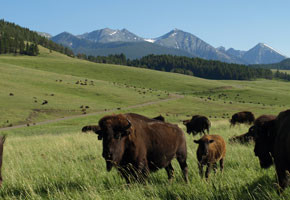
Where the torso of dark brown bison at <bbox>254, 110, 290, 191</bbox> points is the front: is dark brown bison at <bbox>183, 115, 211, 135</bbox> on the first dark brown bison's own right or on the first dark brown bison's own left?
on the first dark brown bison's own right

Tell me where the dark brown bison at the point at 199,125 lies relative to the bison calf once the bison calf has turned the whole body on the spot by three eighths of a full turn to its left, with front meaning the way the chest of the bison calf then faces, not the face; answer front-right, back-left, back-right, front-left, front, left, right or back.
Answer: left

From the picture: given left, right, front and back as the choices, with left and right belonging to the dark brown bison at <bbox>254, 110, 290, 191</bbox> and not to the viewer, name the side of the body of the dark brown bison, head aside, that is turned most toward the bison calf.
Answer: front

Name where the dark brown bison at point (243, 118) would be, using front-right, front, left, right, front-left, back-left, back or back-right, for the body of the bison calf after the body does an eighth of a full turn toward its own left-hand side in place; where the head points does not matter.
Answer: back

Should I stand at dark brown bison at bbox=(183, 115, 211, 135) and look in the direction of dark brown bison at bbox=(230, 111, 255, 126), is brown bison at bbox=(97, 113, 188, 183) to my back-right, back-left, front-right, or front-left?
back-right

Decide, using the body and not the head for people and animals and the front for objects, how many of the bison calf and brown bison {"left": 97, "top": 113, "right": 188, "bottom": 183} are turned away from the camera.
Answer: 0

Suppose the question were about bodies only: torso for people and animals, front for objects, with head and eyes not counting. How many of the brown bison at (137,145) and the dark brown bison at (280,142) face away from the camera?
0

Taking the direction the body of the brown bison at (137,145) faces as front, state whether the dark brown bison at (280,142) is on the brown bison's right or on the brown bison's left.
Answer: on the brown bison's left

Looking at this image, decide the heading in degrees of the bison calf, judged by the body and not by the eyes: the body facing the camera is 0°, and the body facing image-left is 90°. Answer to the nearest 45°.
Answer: approximately 45°

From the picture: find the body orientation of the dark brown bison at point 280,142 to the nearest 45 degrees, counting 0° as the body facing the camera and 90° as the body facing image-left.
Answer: approximately 90°

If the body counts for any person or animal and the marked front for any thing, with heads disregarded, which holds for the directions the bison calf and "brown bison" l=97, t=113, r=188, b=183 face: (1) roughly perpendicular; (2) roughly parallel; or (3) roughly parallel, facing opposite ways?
roughly parallel

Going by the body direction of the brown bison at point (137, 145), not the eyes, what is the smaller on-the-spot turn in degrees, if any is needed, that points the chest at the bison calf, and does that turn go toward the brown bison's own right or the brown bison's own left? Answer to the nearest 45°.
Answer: approximately 180°

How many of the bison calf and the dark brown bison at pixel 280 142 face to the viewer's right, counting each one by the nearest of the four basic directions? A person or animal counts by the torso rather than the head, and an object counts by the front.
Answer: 0

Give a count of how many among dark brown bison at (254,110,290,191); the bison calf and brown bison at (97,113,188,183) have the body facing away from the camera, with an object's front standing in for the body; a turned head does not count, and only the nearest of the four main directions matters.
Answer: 0

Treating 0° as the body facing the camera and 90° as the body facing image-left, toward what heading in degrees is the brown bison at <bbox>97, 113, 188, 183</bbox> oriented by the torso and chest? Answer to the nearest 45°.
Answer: approximately 45°
